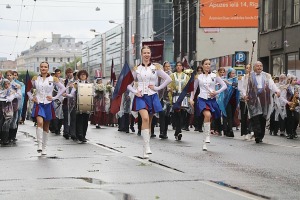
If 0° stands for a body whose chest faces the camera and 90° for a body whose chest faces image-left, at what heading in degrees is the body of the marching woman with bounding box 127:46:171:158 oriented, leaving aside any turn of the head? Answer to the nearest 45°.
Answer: approximately 0°

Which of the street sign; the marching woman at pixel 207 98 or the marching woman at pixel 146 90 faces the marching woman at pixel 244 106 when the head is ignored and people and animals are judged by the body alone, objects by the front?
the street sign

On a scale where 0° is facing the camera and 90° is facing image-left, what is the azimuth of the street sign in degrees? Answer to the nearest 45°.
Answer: approximately 0°

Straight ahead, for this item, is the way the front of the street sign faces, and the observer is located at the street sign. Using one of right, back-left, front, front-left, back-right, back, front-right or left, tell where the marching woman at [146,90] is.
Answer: front

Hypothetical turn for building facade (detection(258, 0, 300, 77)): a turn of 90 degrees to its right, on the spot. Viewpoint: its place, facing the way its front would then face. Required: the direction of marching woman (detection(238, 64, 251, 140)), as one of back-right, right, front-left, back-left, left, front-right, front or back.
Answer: back-left

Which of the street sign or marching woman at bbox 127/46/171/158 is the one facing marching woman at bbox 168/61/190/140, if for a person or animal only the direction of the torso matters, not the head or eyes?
the street sign

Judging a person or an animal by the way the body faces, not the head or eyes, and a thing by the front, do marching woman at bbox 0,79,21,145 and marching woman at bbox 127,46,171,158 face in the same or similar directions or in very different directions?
same or similar directions

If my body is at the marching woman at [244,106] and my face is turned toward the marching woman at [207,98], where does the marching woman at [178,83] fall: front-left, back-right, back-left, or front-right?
front-right

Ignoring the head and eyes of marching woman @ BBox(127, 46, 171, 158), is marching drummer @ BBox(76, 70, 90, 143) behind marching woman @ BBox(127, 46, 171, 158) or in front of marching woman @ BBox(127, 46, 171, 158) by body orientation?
behind

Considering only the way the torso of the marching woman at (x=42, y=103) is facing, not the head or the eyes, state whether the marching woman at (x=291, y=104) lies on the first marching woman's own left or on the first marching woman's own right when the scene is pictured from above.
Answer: on the first marching woman's own left

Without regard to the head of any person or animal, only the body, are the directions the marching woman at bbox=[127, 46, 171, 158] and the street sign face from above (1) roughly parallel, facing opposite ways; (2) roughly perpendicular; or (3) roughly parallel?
roughly parallel

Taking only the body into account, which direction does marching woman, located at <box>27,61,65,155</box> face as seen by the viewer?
toward the camera
